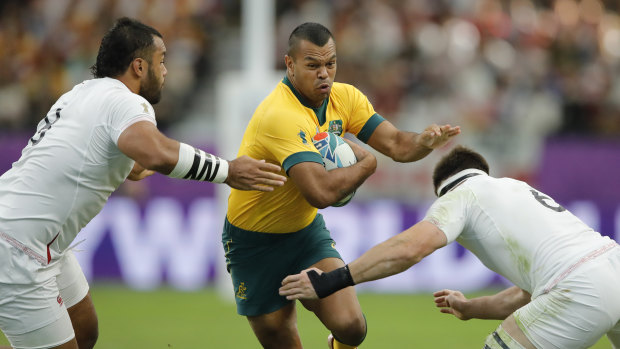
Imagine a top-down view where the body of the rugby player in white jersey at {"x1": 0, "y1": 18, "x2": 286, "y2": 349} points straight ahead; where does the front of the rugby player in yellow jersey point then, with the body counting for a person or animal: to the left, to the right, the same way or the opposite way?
to the right

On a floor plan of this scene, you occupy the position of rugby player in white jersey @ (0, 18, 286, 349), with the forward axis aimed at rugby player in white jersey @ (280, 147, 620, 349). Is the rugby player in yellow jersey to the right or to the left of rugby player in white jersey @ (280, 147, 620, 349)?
left

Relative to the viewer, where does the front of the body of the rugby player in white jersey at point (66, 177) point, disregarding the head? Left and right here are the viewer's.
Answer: facing away from the viewer and to the right of the viewer

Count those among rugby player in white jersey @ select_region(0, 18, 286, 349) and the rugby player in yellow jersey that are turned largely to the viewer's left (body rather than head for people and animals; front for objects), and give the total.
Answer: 0

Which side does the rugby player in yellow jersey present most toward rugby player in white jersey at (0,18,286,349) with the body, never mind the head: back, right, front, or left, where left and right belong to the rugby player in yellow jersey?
right

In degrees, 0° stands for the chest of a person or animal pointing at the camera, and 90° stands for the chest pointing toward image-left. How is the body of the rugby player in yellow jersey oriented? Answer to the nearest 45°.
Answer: approximately 315°

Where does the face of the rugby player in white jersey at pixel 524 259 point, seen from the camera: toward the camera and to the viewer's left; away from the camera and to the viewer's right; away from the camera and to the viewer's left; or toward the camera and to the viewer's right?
away from the camera and to the viewer's left
